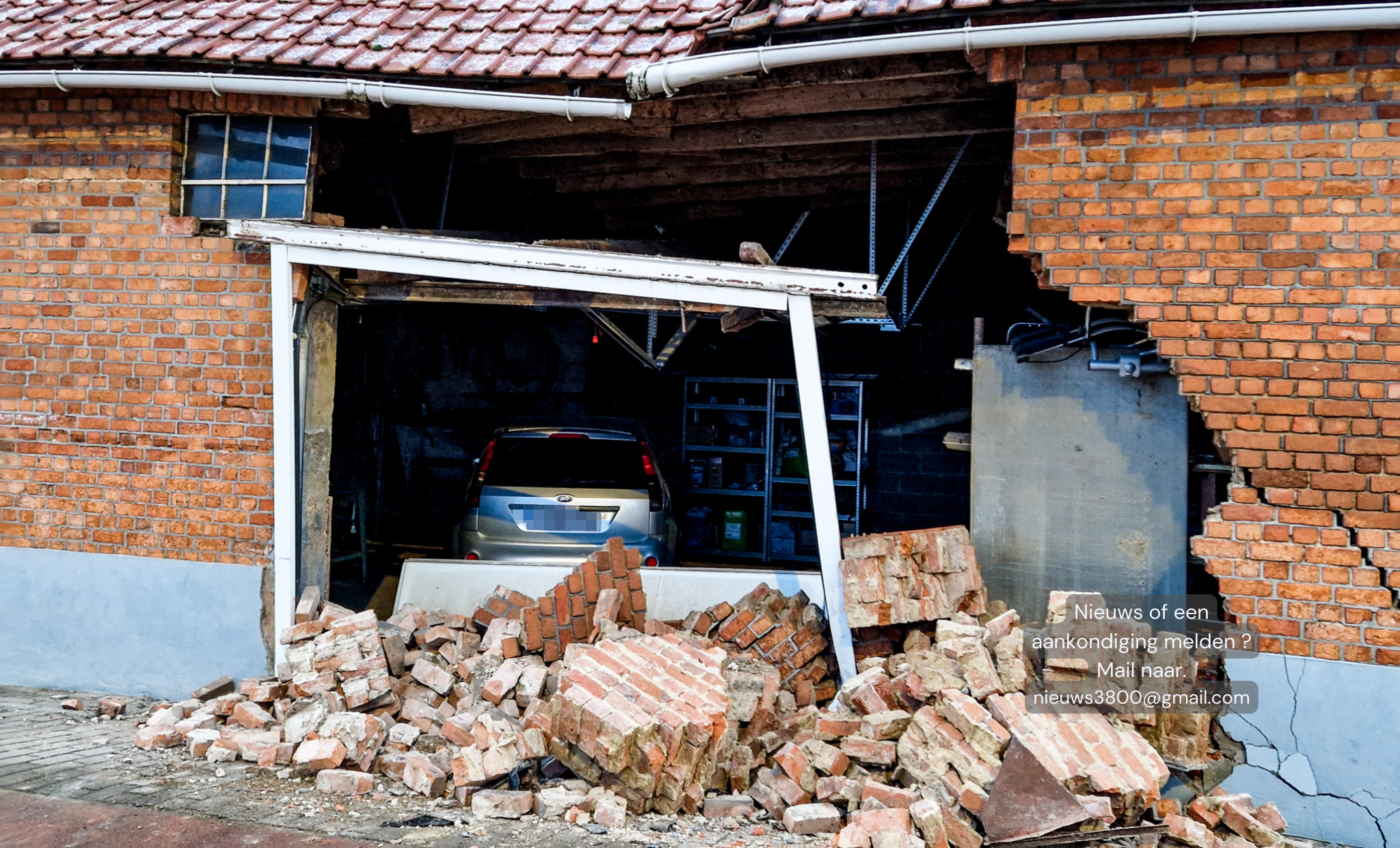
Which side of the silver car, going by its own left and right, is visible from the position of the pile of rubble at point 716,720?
back

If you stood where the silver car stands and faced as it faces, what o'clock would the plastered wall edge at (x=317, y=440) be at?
The plastered wall edge is roughly at 8 o'clock from the silver car.

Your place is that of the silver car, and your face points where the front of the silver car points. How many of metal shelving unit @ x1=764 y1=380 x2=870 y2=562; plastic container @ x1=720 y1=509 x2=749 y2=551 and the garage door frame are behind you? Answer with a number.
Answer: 1

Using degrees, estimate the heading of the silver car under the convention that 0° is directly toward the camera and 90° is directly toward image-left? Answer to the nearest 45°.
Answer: approximately 180°

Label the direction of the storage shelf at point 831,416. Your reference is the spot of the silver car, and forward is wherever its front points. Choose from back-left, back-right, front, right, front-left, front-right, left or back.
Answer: front-right
